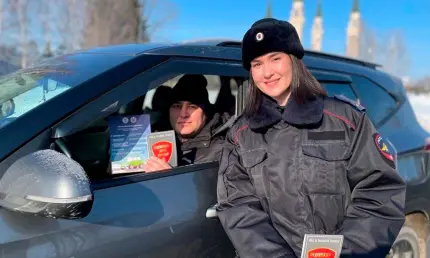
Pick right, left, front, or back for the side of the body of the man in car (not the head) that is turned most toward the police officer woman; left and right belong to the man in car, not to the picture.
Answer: left

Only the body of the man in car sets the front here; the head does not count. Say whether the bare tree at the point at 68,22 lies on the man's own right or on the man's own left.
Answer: on the man's own right

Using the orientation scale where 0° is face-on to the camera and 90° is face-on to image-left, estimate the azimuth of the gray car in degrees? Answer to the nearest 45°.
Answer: approximately 45°

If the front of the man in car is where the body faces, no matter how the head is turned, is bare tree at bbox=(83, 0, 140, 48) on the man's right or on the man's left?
on the man's right
